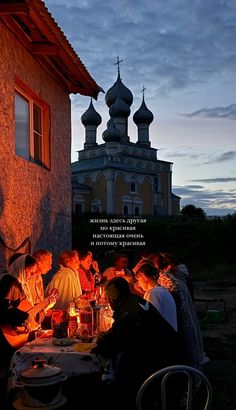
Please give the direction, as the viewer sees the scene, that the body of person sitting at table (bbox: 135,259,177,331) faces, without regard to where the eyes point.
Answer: to the viewer's left

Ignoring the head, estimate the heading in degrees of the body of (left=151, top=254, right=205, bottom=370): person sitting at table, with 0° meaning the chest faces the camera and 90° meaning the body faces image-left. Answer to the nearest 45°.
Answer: approximately 90°

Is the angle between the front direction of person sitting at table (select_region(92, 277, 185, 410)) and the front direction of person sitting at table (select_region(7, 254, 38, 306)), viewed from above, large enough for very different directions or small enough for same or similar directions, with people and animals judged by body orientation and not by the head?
very different directions

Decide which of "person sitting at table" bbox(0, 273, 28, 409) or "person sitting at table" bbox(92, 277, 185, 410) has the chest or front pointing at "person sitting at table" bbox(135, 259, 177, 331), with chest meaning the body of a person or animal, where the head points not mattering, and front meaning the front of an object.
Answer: "person sitting at table" bbox(0, 273, 28, 409)

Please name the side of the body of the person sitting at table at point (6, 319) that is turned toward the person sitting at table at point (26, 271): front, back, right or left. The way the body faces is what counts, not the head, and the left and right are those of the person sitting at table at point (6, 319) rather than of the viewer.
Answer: left

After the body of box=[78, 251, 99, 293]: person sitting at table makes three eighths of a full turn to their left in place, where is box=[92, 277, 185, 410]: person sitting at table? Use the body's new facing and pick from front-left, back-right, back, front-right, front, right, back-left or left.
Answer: back

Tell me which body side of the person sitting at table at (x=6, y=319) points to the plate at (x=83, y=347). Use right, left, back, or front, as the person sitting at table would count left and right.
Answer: front

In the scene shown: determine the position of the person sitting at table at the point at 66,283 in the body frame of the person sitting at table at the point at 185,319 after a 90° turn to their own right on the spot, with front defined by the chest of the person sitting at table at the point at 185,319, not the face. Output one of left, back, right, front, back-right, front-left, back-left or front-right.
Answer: front-left

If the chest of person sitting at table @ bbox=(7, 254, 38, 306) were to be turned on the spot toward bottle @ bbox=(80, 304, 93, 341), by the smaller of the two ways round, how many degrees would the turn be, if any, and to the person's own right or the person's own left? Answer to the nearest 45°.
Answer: approximately 45° to the person's own right

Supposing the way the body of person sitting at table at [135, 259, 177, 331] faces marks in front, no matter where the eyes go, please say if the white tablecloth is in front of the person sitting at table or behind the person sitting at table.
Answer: in front

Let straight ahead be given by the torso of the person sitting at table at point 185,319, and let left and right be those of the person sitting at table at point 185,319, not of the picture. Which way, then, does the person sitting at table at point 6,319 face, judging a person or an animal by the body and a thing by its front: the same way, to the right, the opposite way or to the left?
the opposite way

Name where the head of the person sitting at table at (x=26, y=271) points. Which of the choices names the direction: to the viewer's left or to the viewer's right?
to the viewer's right

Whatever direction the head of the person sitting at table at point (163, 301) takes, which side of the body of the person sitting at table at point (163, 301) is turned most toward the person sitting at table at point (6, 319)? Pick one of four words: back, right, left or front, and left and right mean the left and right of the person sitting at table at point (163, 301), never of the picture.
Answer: front
